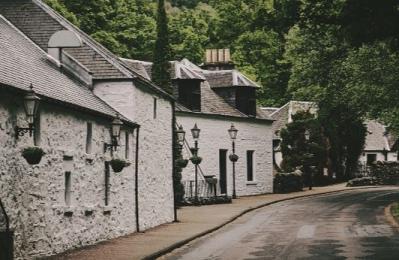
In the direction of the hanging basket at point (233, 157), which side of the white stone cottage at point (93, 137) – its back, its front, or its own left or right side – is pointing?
left

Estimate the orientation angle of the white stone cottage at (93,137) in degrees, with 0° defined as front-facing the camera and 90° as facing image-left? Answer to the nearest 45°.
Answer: approximately 315°

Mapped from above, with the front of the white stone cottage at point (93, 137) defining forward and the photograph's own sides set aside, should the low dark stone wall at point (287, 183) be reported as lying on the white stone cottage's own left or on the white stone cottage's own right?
on the white stone cottage's own left

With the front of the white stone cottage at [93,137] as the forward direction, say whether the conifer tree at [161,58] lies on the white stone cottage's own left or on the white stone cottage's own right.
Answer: on the white stone cottage's own left
